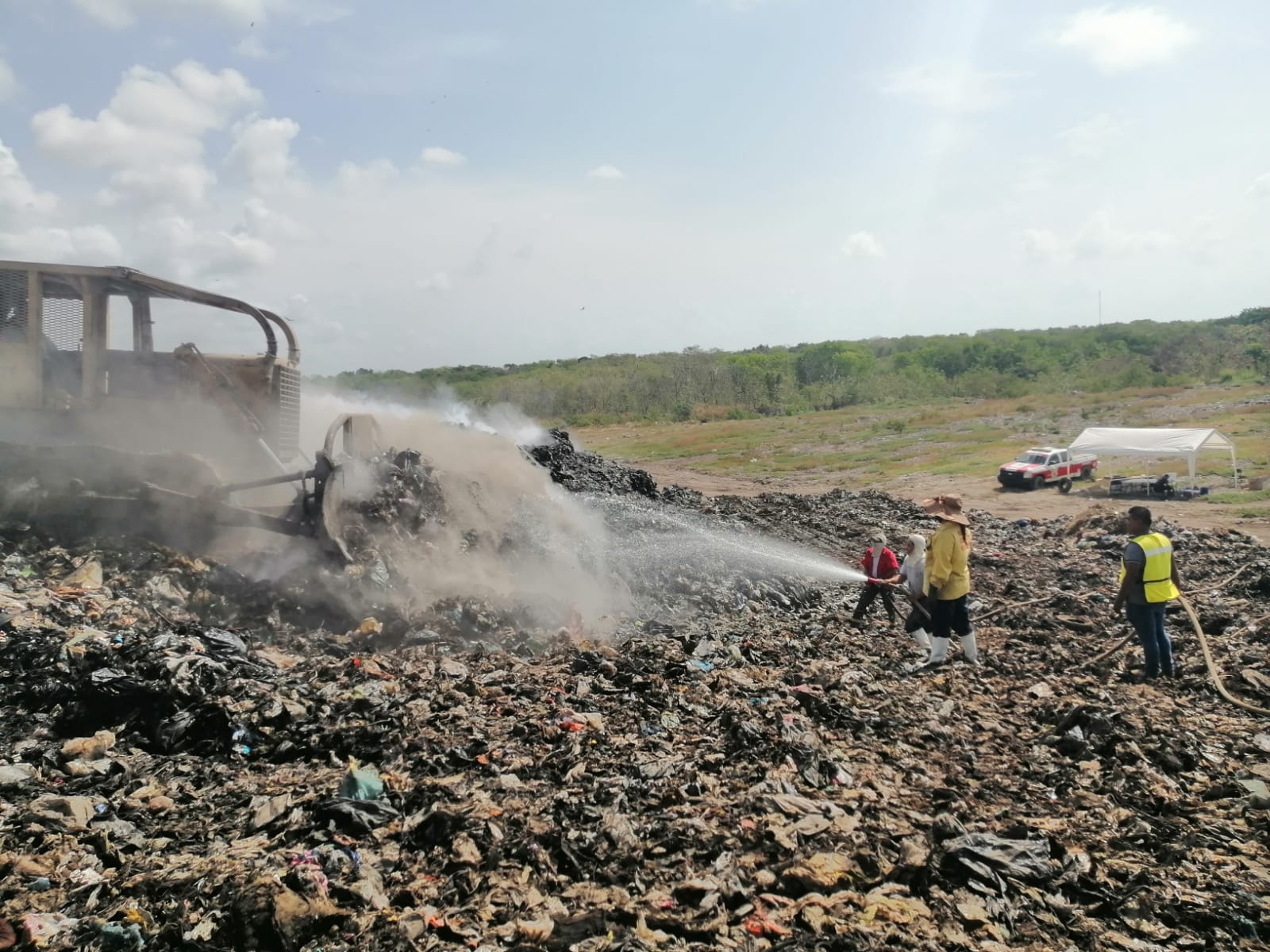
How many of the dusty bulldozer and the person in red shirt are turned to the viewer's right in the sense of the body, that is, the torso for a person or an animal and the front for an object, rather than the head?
1

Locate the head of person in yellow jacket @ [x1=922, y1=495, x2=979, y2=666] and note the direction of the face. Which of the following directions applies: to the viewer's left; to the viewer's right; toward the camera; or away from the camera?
to the viewer's left

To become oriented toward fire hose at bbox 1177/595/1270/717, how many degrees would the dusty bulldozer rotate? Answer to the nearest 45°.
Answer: approximately 45° to its right

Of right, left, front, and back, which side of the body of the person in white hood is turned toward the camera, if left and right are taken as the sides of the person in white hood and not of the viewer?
left

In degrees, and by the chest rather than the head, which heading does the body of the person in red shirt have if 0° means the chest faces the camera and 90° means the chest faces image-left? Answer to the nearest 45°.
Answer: approximately 45°

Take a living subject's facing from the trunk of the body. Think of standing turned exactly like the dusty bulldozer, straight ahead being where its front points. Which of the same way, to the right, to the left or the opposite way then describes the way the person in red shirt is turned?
the opposite way

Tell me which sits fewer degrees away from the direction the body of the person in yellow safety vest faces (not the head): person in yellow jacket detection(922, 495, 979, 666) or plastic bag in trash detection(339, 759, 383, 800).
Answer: the person in yellow jacket

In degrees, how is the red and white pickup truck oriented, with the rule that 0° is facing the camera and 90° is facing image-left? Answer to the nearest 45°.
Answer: approximately 45°

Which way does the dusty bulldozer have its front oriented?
to the viewer's right

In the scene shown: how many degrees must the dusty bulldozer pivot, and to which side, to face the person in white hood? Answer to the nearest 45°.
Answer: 0° — it already faces them

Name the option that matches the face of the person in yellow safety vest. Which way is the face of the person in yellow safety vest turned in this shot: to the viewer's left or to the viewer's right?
to the viewer's left

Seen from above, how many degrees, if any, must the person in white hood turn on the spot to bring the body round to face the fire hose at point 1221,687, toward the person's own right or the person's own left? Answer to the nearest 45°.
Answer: approximately 135° to the person's own left

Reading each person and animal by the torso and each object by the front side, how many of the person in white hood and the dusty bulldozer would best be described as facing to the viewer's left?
1

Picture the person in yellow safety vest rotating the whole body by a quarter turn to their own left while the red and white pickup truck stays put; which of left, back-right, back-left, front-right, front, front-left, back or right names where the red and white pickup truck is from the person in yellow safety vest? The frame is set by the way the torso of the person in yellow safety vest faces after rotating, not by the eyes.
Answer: back-right
